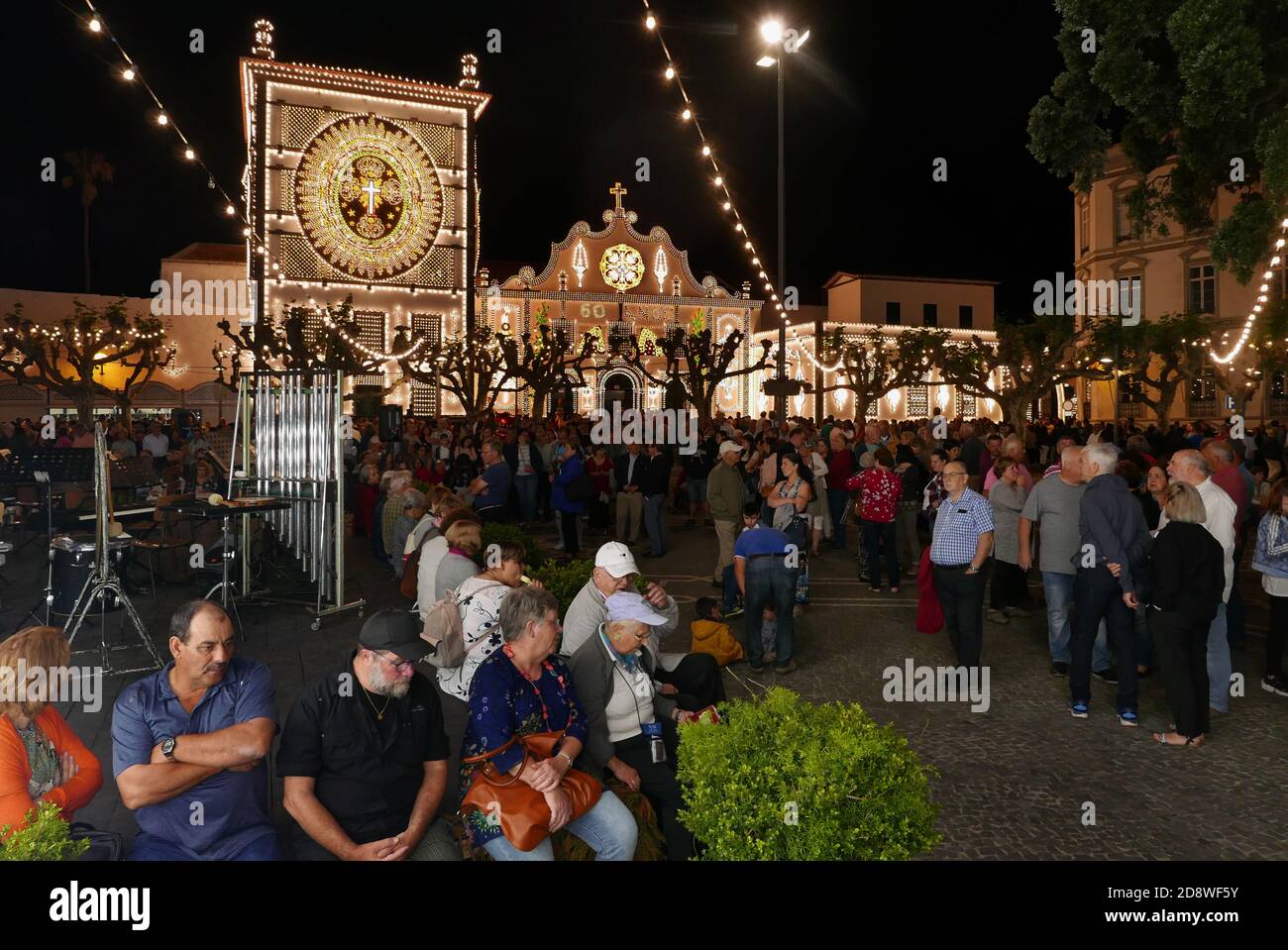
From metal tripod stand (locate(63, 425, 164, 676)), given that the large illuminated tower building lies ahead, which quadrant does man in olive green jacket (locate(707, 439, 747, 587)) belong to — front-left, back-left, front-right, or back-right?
front-right

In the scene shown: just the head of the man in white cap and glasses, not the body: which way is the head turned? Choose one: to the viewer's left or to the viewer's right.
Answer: to the viewer's right

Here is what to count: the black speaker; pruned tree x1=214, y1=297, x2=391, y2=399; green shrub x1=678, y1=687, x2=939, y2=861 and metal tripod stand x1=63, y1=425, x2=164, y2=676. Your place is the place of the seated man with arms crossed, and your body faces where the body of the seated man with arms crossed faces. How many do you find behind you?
3

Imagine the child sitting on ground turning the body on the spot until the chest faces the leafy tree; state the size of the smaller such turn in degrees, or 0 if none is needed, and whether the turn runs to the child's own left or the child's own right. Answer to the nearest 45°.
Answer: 0° — they already face it

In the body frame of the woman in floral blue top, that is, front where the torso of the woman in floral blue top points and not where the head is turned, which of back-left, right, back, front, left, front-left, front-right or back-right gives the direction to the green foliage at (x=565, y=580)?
back-left

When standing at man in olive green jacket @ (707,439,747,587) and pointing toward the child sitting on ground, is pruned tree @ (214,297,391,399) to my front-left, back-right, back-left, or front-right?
back-right

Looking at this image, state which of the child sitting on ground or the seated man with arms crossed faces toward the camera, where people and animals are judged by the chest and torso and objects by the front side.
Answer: the seated man with arms crossed

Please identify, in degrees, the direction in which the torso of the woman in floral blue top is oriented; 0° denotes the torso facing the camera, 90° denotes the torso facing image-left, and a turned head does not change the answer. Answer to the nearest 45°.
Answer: approximately 315°

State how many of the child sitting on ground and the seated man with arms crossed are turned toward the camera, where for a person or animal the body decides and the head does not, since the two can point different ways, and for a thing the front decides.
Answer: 1

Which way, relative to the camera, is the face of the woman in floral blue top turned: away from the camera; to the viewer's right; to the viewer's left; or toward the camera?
to the viewer's right

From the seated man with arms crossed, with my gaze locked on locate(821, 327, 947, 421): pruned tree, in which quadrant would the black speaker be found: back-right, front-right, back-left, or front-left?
front-left

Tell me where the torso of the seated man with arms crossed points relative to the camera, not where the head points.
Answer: toward the camera

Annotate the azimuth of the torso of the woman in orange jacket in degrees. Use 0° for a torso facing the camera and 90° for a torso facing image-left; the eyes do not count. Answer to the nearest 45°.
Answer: approximately 315°

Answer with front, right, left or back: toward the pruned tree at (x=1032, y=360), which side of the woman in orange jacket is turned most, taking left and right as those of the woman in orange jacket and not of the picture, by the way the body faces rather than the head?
left
